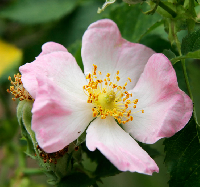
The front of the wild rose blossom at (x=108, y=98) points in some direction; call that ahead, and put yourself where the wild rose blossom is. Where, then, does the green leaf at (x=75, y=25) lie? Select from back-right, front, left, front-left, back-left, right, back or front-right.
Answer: back

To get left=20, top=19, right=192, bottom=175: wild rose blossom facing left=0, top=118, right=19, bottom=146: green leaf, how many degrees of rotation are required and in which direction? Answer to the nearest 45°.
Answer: approximately 135° to its right

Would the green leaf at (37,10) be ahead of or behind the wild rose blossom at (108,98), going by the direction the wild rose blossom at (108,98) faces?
behind

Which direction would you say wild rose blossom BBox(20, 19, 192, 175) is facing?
toward the camera
